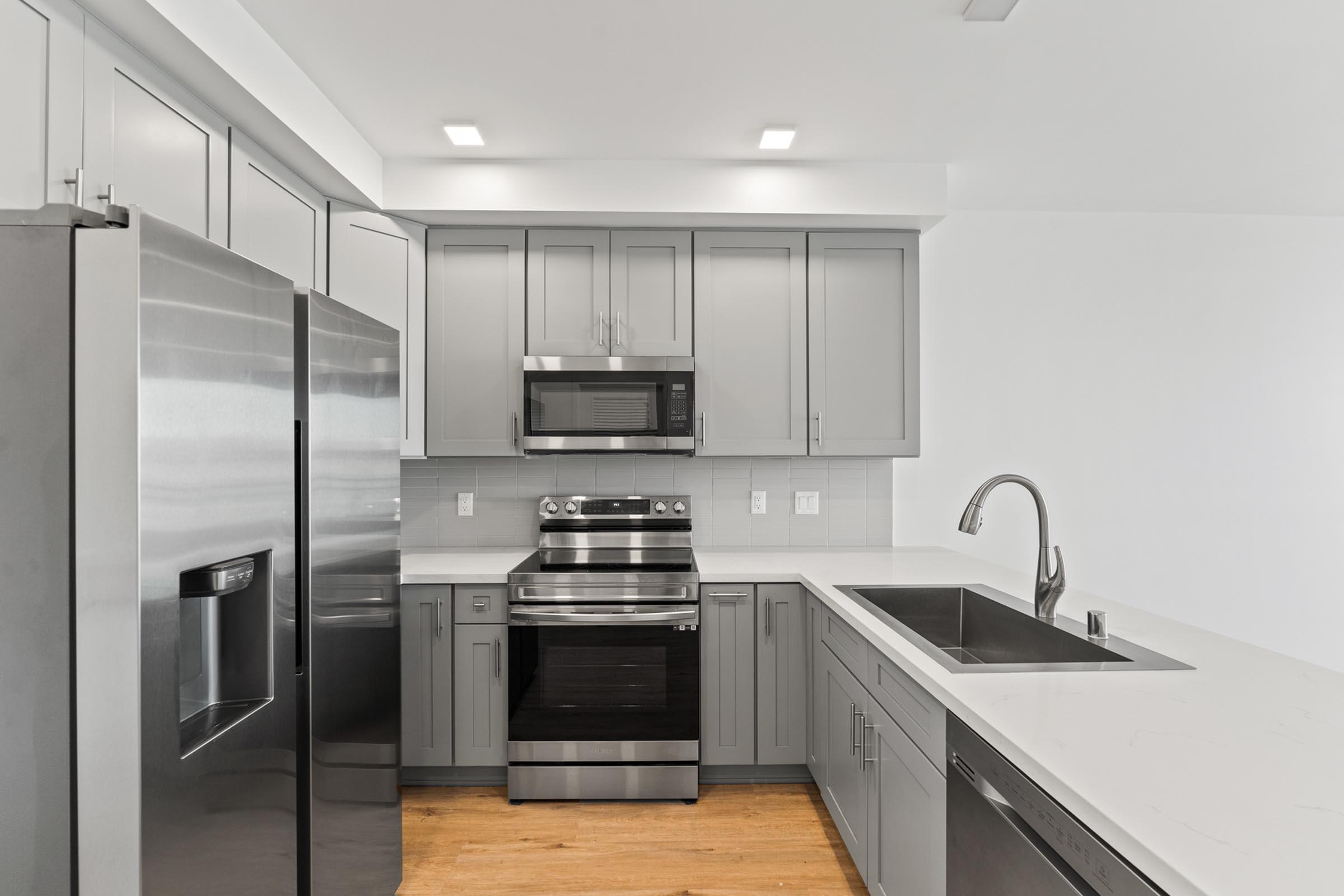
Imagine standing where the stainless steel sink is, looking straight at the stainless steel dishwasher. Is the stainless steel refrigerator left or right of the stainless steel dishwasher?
right

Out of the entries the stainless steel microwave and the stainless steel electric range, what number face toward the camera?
2

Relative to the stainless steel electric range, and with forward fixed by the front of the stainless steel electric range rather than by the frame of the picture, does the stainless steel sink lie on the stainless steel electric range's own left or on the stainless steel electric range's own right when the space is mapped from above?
on the stainless steel electric range's own left

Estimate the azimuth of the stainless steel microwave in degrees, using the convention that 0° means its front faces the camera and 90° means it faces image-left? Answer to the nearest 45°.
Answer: approximately 0°

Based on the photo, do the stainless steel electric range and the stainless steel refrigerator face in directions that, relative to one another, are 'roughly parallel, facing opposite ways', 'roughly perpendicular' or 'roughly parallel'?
roughly perpendicular

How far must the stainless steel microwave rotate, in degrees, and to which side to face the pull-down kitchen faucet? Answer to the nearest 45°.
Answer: approximately 45° to its left

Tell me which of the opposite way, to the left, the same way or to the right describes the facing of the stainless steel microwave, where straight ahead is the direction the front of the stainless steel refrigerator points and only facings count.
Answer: to the right

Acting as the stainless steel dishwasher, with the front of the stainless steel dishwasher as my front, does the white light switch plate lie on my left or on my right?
on my right

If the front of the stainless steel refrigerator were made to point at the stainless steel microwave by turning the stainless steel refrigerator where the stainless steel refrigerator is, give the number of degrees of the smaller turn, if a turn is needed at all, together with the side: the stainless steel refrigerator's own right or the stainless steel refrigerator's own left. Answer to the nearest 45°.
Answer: approximately 90° to the stainless steel refrigerator's own left
